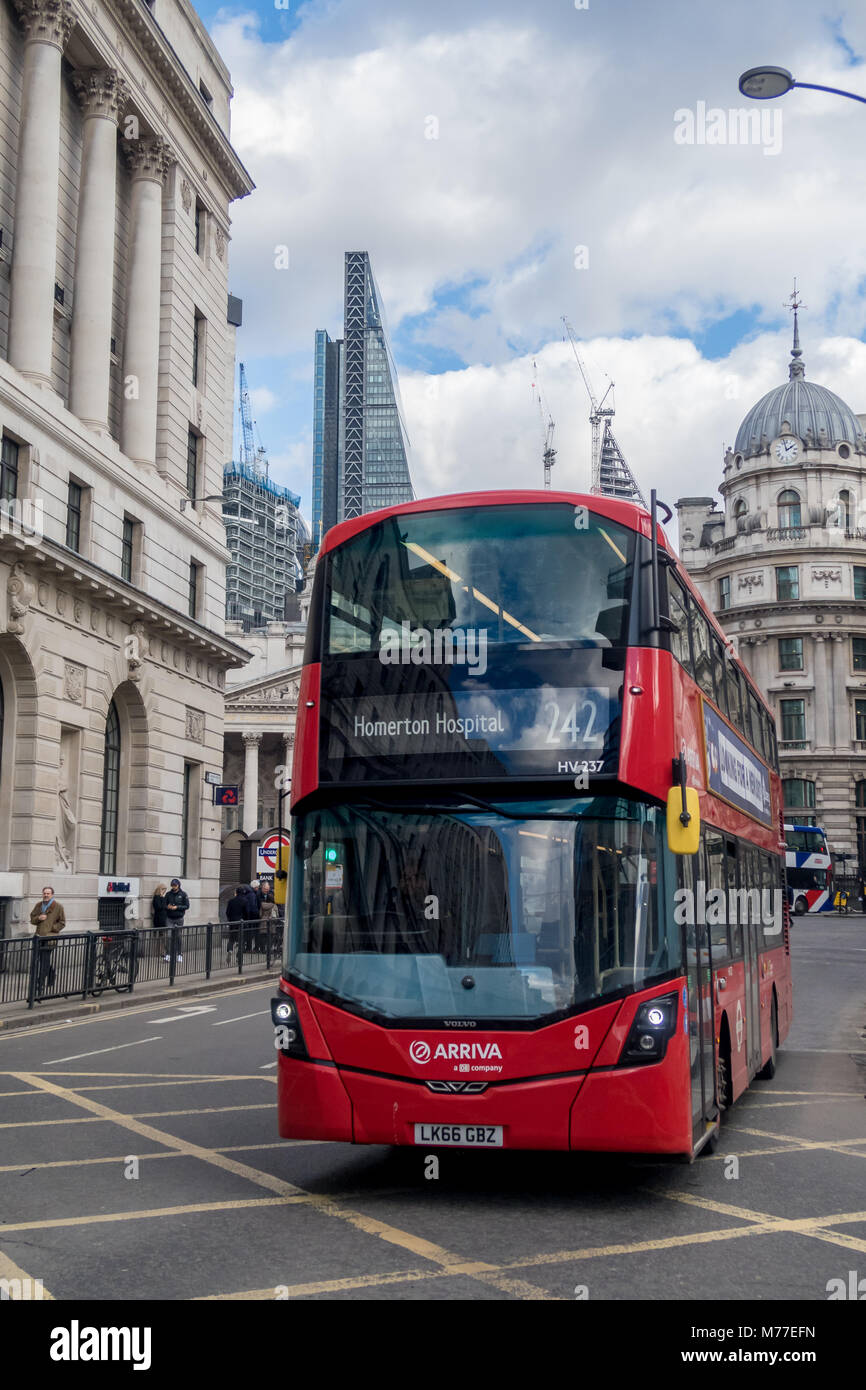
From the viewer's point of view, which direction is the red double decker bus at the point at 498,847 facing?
toward the camera

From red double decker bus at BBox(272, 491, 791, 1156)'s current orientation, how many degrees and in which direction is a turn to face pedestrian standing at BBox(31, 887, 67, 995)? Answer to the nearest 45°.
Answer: approximately 135° to its right

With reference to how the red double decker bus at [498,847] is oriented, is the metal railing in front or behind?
behind

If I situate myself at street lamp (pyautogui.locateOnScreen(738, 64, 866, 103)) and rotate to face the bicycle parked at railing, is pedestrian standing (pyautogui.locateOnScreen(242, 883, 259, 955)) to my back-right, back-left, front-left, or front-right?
front-right

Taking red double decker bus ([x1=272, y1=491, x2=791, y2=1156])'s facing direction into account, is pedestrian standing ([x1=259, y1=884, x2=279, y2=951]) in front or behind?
behind
